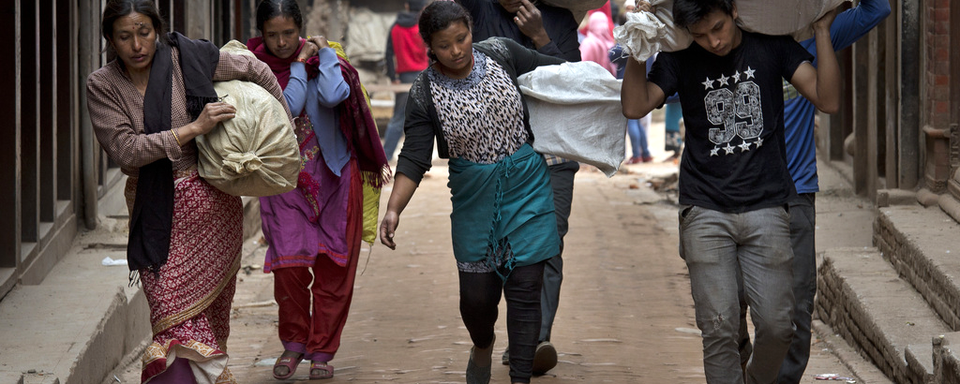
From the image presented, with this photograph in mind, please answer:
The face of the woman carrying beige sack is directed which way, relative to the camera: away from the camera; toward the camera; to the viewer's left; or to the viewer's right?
toward the camera

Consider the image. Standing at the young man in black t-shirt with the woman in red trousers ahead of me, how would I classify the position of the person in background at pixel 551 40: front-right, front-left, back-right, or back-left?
front-right

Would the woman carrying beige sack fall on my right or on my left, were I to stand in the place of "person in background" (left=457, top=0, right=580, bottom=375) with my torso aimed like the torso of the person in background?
on my right

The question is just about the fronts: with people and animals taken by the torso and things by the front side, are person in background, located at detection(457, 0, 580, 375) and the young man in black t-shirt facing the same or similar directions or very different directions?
same or similar directions

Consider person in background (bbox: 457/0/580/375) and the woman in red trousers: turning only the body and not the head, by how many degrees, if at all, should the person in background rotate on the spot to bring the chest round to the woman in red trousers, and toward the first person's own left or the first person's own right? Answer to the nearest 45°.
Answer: approximately 90° to the first person's own right

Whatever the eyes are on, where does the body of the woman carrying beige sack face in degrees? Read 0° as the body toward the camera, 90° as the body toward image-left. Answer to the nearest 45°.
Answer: approximately 0°

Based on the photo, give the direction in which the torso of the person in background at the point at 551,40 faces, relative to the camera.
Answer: toward the camera

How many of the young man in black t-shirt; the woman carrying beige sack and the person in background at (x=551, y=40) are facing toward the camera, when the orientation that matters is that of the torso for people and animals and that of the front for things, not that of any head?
3

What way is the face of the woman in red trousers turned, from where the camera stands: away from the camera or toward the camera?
toward the camera

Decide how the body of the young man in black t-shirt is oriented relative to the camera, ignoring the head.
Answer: toward the camera
